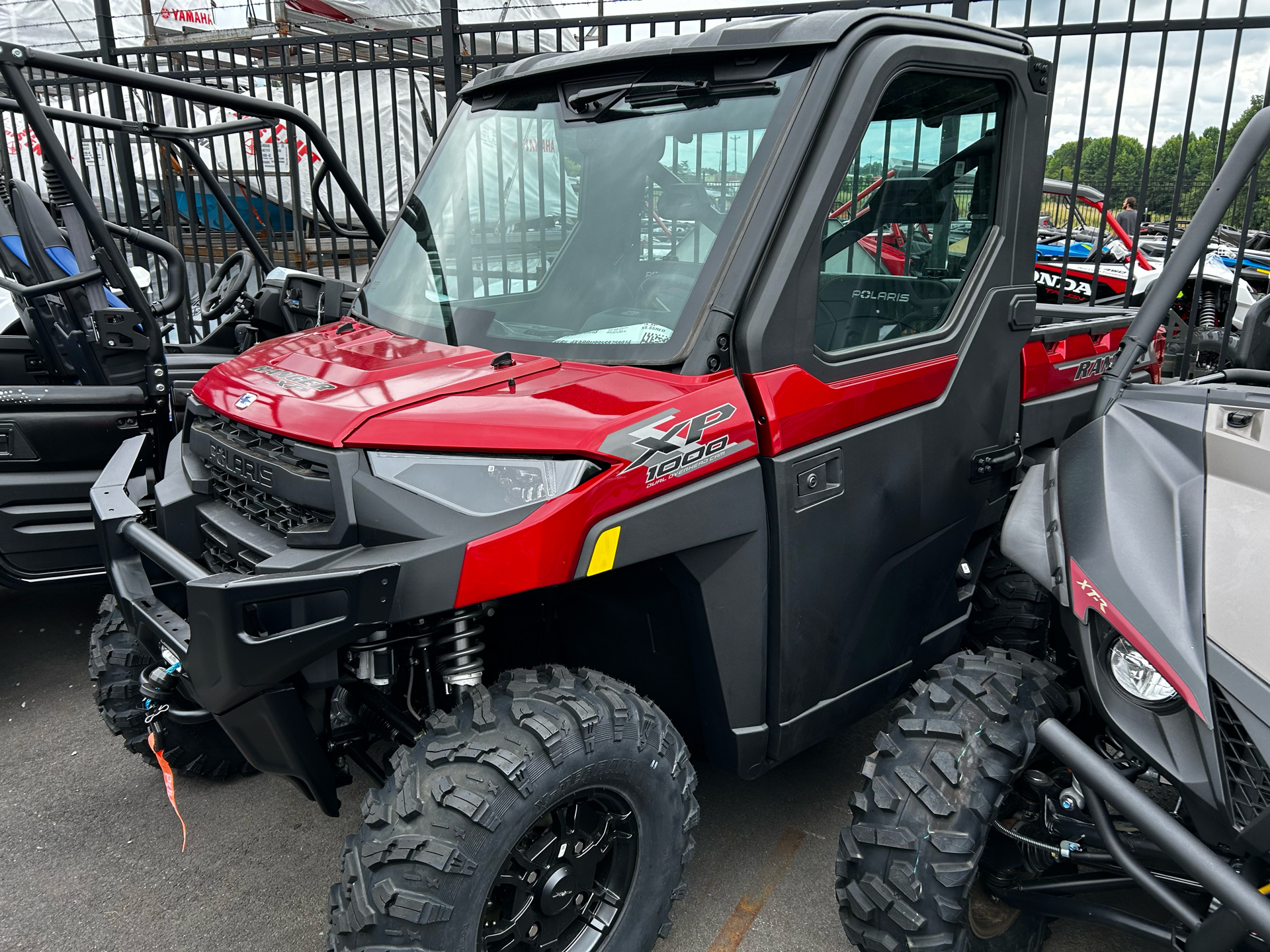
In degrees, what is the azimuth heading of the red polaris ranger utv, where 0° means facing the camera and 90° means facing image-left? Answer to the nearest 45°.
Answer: approximately 45°

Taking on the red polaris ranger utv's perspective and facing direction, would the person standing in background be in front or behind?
behind

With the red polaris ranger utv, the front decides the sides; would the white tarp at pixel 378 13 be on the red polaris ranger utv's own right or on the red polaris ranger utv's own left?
on the red polaris ranger utv's own right

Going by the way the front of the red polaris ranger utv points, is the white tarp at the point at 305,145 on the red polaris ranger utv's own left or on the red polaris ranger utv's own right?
on the red polaris ranger utv's own right

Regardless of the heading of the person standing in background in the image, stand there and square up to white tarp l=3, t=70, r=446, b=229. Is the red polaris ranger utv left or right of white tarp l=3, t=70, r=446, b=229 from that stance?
left

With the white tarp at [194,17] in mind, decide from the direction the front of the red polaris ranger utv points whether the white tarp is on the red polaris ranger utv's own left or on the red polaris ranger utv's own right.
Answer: on the red polaris ranger utv's own right
